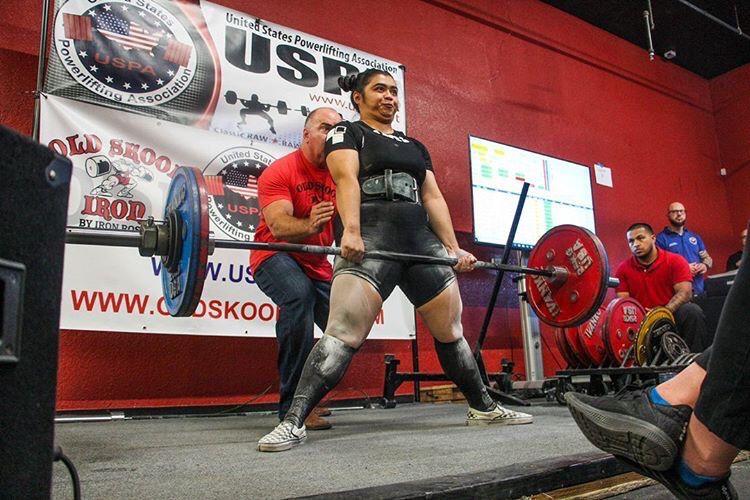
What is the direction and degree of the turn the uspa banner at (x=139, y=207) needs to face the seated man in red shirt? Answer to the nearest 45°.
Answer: approximately 45° to its left

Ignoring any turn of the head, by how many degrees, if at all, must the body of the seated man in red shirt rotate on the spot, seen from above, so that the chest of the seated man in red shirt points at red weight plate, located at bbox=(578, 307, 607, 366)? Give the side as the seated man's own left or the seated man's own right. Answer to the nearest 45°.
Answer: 0° — they already face it

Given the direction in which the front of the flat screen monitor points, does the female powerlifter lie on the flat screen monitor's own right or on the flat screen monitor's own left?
on the flat screen monitor's own right

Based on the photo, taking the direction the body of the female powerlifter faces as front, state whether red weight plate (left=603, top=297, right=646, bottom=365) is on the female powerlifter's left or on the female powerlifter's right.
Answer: on the female powerlifter's left
